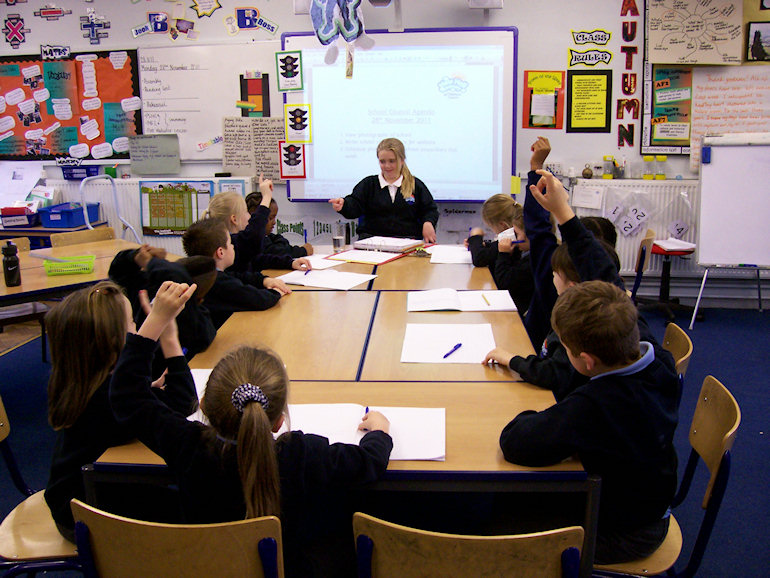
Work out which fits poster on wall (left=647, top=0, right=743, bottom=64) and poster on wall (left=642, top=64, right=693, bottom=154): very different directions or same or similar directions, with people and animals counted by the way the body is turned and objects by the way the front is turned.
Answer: same or similar directions

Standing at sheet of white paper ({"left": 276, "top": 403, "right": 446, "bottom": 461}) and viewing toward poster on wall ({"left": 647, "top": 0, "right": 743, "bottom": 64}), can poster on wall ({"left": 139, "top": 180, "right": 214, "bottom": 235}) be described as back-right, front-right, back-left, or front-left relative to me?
front-left

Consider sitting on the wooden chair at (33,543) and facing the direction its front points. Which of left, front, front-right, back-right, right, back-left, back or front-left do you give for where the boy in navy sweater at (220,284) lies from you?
front-left

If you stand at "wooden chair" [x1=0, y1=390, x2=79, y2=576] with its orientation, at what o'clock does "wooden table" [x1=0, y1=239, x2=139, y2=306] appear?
The wooden table is roughly at 9 o'clock from the wooden chair.

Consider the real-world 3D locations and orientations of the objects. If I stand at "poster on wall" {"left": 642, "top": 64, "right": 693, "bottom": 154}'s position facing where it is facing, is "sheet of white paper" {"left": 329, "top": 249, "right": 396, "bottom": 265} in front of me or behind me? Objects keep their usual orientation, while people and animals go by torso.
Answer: in front

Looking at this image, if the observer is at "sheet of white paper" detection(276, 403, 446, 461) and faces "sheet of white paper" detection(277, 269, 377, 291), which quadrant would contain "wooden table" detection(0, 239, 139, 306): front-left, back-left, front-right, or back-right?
front-left

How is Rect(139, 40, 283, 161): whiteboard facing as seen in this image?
toward the camera

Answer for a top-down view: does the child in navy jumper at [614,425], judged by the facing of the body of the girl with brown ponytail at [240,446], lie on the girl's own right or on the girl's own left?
on the girl's own right

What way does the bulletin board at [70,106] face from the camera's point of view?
toward the camera

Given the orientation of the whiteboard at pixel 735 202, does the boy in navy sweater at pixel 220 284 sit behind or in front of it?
in front

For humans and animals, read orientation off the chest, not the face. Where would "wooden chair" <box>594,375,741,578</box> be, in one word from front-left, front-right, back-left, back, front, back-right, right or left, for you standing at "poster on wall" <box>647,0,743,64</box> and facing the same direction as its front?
front

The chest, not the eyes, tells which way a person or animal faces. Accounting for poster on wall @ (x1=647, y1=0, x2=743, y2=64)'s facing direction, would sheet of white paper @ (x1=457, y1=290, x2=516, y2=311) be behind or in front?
in front

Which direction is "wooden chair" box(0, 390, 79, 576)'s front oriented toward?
to the viewer's right

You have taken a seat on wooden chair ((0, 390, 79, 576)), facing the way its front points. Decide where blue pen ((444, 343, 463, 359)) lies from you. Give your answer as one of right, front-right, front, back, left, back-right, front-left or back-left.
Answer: front
